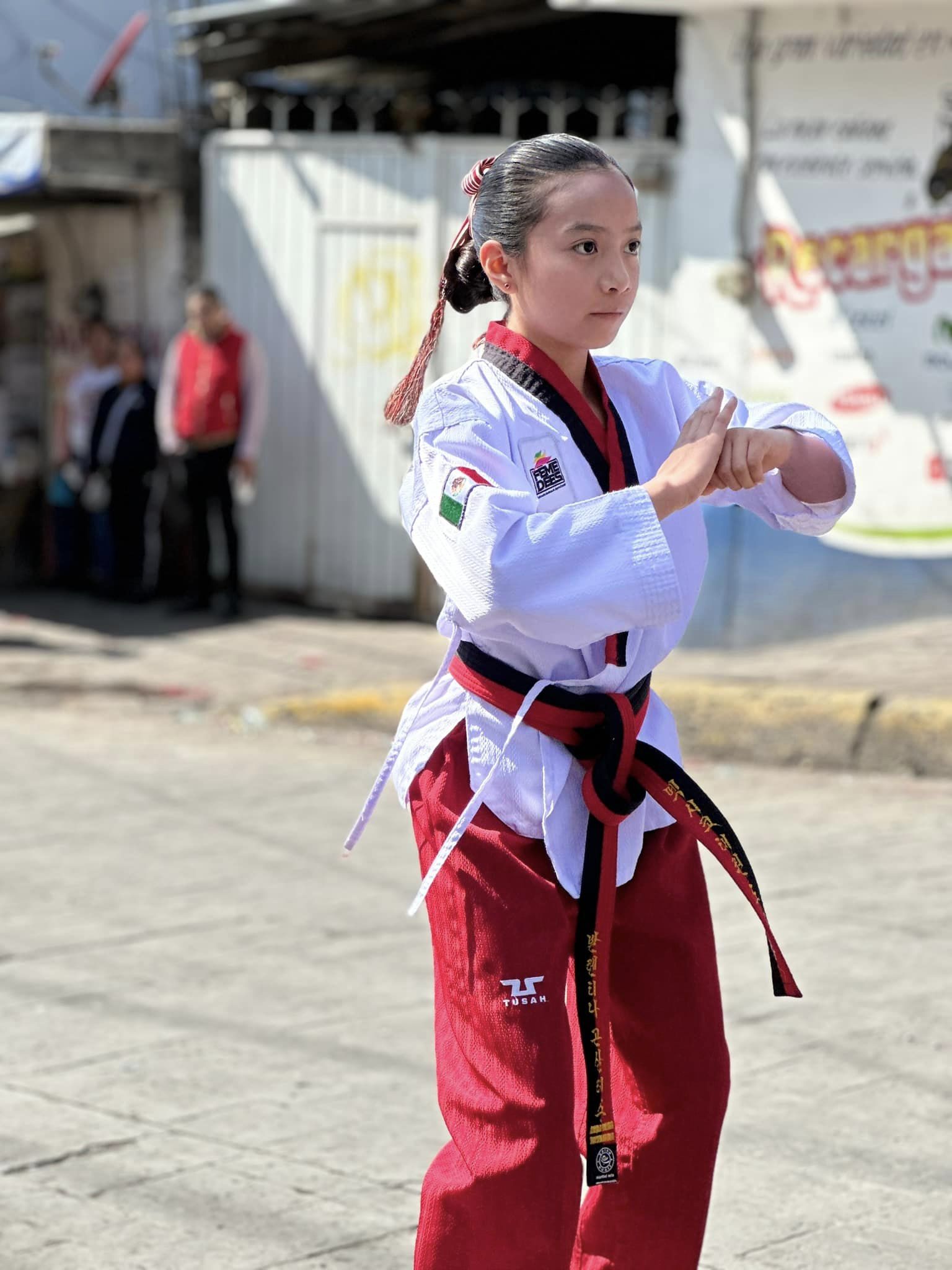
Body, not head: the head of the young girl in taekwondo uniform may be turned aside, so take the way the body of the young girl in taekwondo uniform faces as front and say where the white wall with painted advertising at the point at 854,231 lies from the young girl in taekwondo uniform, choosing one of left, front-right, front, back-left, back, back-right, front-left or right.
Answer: back-left

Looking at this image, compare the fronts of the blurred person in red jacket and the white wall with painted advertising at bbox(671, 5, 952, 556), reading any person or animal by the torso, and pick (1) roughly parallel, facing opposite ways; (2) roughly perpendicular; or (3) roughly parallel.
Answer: roughly parallel

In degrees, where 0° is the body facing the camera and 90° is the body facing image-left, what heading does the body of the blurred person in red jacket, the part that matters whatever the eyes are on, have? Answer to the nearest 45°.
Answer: approximately 0°

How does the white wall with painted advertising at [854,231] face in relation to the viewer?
toward the camera

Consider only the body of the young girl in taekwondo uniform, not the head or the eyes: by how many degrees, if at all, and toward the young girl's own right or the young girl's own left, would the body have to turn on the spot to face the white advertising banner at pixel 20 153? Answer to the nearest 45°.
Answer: approximately 135° to the young girl's own left

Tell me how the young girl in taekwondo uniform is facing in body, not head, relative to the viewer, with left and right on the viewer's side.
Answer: facing the viewer and to the right of the viewer

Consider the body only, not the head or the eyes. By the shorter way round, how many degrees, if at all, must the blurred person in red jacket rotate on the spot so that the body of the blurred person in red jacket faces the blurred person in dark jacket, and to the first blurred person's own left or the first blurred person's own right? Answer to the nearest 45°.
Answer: approximately 135° to the first blurred person's own right

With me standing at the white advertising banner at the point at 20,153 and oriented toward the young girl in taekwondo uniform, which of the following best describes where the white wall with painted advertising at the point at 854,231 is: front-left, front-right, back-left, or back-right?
front-left

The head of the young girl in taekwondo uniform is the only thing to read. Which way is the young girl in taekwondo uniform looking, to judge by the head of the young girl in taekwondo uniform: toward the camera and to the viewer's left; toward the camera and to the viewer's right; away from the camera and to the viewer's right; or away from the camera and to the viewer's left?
toward the camera and to the viewer's right

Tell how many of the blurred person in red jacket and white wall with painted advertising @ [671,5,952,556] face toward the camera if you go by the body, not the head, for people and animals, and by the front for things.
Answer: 2
